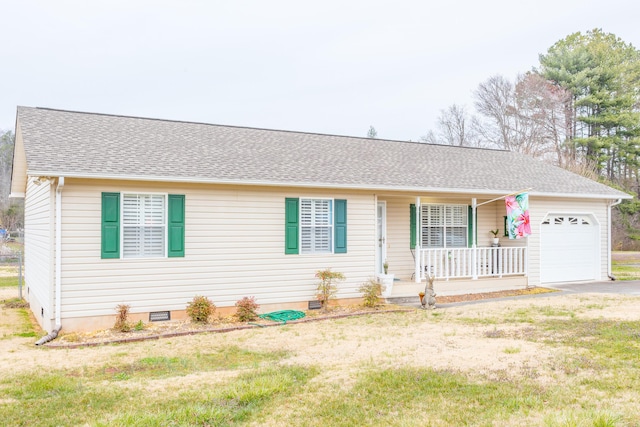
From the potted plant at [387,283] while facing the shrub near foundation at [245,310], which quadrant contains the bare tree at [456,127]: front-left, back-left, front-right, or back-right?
back-right

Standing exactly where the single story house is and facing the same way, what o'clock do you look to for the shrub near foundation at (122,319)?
The shrub near foundation is roughly at 3 o'clock from the single story house.

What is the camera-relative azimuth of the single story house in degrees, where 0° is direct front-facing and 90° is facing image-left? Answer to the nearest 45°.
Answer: approximately 315°

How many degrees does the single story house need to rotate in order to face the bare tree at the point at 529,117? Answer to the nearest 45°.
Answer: approximately 90° to its left

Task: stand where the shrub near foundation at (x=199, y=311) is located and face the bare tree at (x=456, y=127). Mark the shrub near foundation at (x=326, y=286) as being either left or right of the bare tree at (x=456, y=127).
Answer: right

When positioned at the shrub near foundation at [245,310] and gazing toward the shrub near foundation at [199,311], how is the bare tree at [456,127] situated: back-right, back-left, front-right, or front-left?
back-right

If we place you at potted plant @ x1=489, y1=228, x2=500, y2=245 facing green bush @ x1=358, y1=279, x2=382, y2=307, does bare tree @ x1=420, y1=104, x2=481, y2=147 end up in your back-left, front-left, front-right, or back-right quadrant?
back-right
